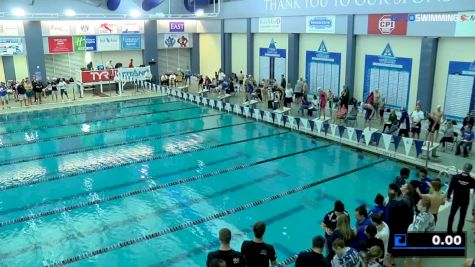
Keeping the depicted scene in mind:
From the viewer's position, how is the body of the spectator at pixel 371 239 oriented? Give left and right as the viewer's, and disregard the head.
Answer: facing away from the viewer

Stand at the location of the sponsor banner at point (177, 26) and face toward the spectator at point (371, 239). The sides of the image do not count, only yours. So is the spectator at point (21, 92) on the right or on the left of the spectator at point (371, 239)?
right

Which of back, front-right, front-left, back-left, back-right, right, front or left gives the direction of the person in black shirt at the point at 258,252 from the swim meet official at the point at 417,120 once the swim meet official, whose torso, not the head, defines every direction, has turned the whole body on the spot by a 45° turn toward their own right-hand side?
left

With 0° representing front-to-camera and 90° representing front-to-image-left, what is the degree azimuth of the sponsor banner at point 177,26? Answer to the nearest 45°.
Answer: approximately 0°

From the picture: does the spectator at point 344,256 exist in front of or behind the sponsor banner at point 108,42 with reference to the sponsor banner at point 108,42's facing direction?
in front

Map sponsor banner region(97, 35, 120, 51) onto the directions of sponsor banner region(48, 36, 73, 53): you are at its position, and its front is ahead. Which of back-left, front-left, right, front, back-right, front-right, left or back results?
left

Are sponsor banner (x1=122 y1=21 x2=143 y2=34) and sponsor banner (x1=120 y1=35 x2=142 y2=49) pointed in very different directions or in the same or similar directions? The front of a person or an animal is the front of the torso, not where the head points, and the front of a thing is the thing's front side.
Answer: same or similar directions

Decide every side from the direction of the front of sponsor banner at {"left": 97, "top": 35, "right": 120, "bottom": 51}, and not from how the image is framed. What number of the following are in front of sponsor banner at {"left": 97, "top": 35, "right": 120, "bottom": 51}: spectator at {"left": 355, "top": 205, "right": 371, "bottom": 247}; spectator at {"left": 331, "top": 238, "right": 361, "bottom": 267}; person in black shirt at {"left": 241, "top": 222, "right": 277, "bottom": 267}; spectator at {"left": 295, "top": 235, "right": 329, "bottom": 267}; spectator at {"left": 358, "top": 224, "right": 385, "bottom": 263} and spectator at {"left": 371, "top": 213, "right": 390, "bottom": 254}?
6

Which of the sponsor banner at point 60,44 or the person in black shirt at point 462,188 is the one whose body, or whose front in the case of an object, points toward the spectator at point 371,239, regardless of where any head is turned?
the sponsor banner

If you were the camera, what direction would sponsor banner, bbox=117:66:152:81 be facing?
facing the viewer

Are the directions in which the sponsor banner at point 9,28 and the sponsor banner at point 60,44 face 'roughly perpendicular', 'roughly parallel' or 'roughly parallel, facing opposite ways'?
roughly parallel

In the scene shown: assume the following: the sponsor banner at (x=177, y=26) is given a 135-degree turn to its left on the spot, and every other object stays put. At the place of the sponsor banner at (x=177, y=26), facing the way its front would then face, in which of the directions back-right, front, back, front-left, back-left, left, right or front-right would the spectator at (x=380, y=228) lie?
back-right

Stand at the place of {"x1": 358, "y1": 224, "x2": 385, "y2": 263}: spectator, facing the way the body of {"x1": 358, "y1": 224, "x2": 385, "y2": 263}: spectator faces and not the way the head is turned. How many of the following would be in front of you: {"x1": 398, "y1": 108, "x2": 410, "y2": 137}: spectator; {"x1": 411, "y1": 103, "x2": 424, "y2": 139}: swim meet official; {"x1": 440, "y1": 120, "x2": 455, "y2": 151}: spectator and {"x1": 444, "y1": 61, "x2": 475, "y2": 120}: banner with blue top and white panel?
4

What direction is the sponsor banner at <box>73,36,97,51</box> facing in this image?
toward the camera

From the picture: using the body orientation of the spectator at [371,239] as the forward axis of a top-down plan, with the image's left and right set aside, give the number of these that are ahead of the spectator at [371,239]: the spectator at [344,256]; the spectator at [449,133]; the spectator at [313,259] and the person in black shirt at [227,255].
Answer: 1

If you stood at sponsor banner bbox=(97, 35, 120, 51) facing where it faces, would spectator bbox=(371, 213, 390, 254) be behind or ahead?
ahead

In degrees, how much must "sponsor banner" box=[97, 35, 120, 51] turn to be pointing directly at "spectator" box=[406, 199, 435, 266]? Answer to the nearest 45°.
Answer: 0° — it already faces them

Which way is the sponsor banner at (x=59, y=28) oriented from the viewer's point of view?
toward the camera

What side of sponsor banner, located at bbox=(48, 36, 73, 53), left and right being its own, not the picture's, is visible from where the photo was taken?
front

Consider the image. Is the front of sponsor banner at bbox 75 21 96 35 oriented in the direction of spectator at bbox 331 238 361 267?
yes

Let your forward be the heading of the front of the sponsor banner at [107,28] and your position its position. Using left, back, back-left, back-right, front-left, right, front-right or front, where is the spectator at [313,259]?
front
